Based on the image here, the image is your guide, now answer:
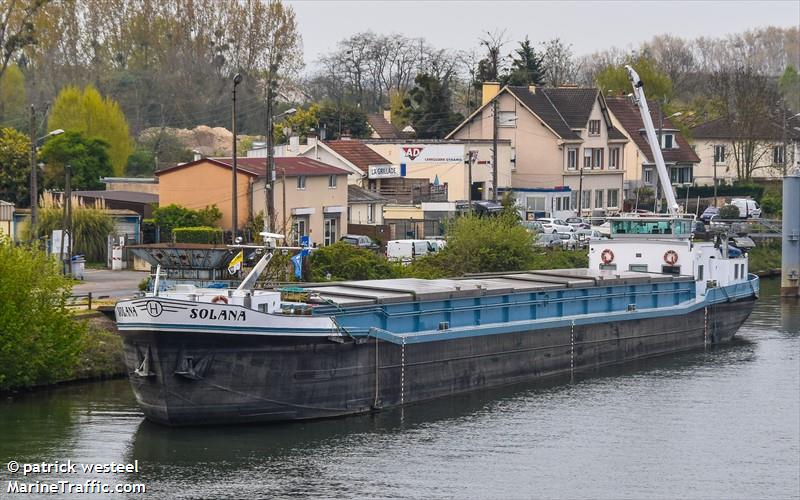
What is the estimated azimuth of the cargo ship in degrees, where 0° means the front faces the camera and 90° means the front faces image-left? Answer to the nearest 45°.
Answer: approximately 45°

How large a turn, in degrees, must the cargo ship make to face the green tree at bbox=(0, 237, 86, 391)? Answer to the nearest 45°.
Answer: approximately 45° to its right
